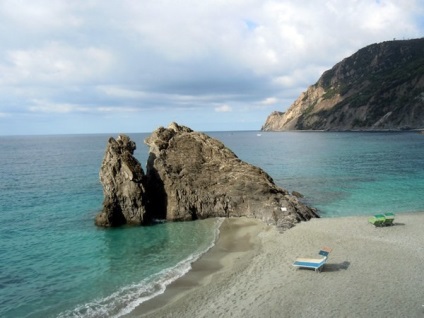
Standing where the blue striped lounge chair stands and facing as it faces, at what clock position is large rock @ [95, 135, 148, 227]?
The large rock is roughly at 1 o'clock from the blue striped lounge chair.

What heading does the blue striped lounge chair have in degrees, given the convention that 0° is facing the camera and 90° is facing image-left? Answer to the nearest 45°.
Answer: approximately 90°

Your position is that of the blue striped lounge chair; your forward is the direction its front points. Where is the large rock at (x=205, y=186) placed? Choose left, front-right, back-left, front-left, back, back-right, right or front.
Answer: front-right

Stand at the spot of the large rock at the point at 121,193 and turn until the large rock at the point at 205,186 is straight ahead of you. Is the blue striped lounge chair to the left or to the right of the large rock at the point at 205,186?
right
